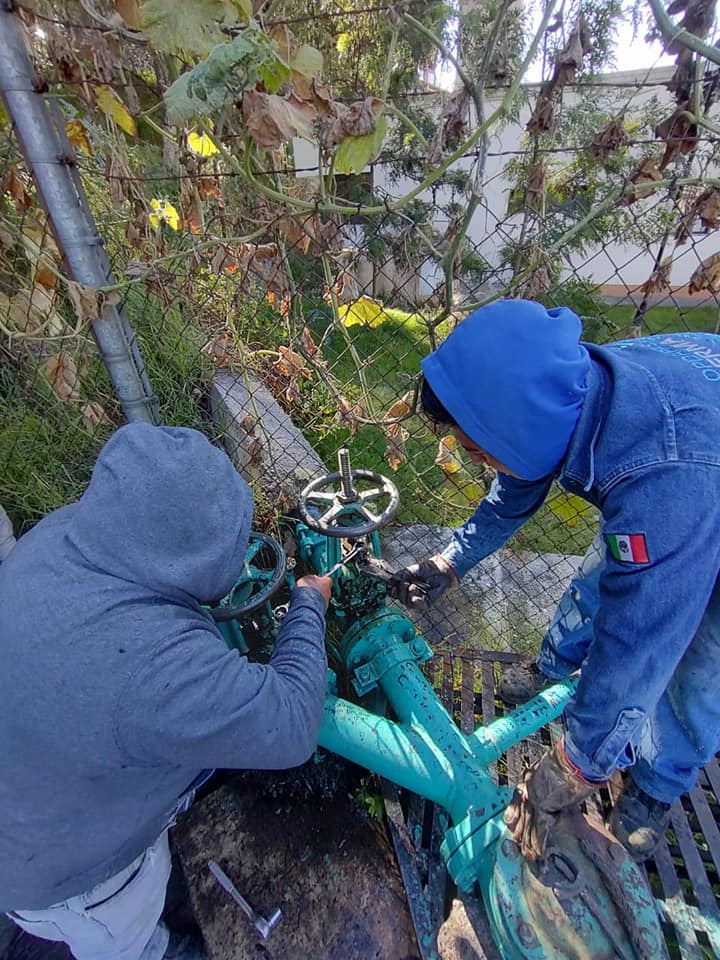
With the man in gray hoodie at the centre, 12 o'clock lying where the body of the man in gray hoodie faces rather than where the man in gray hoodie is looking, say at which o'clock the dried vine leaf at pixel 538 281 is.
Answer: The dried vine leaf is roughly at 1 o'clock from the man in gray hoodie.

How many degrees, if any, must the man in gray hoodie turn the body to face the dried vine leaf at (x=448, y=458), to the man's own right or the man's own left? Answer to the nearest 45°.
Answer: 0° — they already face it

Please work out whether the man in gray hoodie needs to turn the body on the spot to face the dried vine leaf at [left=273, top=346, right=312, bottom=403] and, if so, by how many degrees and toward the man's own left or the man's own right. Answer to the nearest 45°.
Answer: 0° — they already face it

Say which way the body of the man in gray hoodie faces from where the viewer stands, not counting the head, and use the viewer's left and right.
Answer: facing away from the viewer and to the right of the viewer

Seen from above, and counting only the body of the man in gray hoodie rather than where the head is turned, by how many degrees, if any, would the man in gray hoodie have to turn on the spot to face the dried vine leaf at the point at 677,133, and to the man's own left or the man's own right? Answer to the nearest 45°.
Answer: approximately 45° to the man's own right

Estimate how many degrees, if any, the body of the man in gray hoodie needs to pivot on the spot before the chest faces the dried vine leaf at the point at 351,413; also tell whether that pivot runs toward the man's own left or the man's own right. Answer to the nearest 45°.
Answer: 0° — they already face it

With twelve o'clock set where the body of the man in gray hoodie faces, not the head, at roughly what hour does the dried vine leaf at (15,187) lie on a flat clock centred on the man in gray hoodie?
The dried vine leaf is roughly at 11 o'clock from the man in gray hoodie.

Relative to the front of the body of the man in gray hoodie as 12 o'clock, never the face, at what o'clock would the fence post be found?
The fence post is roughly at 11 o'clock from the man in gray hoodie.
